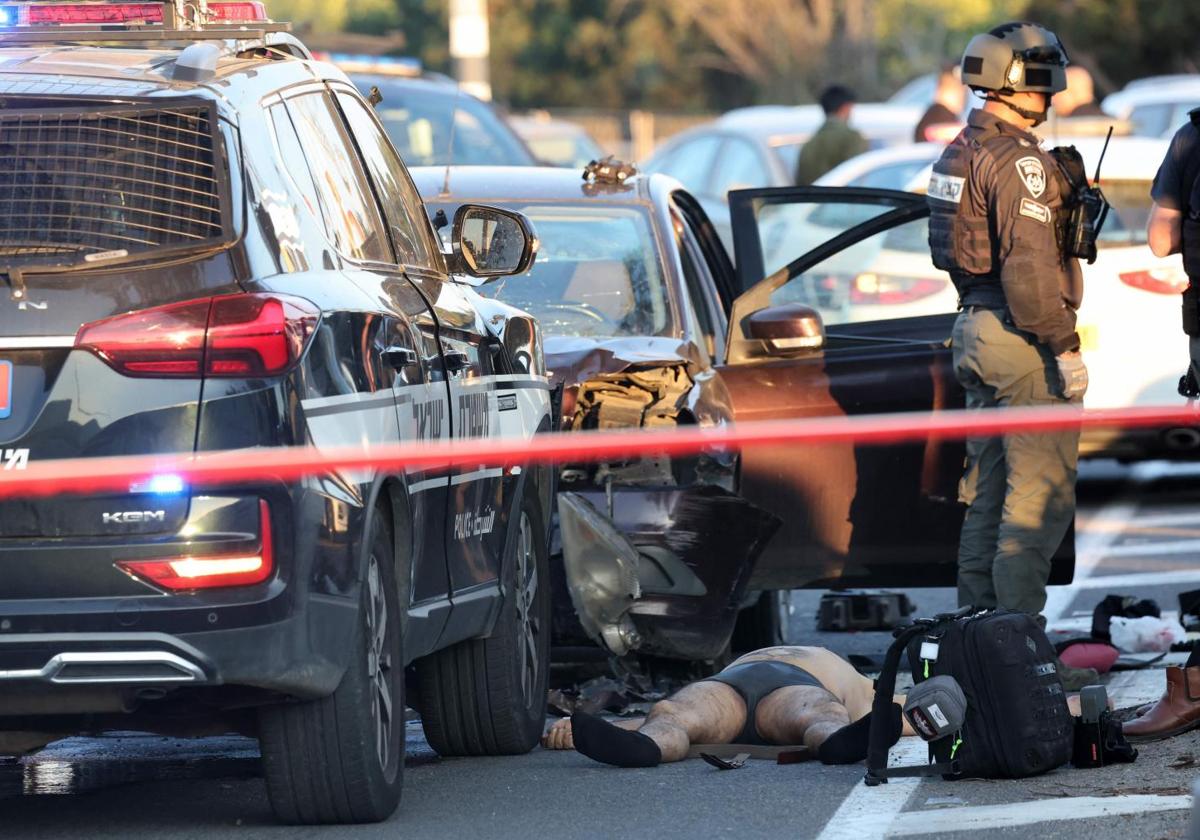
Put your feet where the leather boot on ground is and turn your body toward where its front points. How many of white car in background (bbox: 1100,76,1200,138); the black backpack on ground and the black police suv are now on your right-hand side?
1

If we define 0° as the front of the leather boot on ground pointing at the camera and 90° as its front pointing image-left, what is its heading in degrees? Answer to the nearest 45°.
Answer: approximately 90°

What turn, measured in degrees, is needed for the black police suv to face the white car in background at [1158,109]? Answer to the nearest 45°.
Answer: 0° — it already faces it

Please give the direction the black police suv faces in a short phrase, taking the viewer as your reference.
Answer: facing away from the viewer and to the right of the viewer

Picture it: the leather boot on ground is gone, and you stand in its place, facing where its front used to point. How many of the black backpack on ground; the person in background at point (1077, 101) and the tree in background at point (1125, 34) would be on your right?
2

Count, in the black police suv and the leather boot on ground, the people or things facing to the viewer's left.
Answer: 1

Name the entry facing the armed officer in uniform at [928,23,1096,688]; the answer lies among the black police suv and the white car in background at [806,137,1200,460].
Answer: the black police suv

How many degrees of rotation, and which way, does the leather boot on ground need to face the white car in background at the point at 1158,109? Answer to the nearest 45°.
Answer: approximately 90° to its right

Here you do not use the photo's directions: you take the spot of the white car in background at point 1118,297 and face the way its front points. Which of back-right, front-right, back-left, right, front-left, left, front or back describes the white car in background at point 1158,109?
front-right

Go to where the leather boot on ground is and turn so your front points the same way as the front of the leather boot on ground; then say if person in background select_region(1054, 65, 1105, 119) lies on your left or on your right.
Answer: on your right

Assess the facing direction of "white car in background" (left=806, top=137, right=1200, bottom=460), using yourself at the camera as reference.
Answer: facing away from the viewer and to the left of the viewer

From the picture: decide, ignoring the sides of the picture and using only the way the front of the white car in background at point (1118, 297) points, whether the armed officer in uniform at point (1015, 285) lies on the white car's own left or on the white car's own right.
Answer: on the white car's own left

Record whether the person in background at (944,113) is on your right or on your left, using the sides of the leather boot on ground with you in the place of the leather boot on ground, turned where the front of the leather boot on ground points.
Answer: on your right

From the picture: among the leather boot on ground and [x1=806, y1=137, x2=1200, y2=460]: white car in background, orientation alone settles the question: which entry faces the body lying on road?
the leather boot on ground

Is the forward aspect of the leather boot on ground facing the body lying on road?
yes

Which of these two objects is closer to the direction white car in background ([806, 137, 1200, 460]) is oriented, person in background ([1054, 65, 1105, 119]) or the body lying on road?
the person in background
